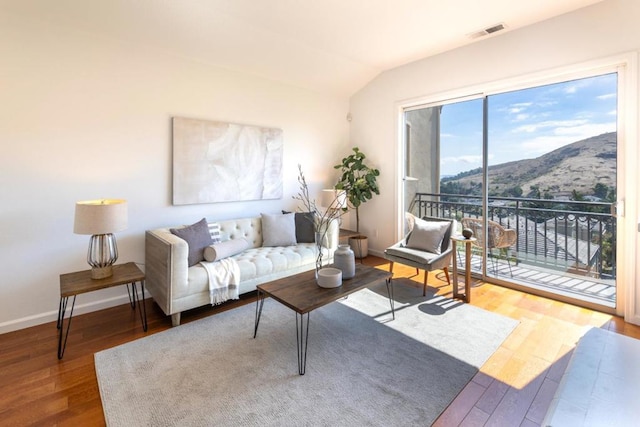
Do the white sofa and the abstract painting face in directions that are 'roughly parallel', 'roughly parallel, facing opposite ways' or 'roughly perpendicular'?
roughly parallel

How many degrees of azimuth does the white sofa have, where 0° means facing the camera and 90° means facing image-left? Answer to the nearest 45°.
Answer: approximately 315°

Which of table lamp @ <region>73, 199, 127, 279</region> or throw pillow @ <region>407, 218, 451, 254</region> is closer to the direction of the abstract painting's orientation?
the throw pillow

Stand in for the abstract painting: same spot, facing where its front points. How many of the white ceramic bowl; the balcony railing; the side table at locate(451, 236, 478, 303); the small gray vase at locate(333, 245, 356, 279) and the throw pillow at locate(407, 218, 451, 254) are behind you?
0

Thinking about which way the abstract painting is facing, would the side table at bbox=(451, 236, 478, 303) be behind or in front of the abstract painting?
in front

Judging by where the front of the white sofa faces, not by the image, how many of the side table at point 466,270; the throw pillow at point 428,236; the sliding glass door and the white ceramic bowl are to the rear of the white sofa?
0

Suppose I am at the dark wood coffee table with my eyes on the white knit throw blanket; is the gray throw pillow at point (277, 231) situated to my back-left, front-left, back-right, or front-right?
front-right

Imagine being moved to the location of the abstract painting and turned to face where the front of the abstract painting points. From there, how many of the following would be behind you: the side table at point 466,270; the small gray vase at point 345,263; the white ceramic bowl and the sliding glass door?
0

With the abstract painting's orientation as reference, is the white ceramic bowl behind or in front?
in front

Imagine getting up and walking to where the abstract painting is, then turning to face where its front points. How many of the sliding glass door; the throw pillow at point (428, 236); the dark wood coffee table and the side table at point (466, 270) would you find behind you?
0

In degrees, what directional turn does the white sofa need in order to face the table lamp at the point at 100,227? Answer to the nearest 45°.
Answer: approximately 90° to its right

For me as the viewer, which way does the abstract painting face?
facing the viewer and to the right of the viewer

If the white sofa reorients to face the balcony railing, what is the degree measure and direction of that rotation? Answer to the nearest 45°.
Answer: approximately 45° to its left

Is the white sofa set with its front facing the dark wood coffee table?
yes

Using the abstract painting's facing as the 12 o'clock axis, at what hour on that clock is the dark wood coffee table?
The dark wood coffee table is roughly at 1 o'clock from the abstract painting.

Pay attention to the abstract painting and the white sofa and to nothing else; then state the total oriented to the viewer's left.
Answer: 0

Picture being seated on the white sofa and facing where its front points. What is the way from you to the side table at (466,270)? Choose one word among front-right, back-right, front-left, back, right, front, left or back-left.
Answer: front-left
